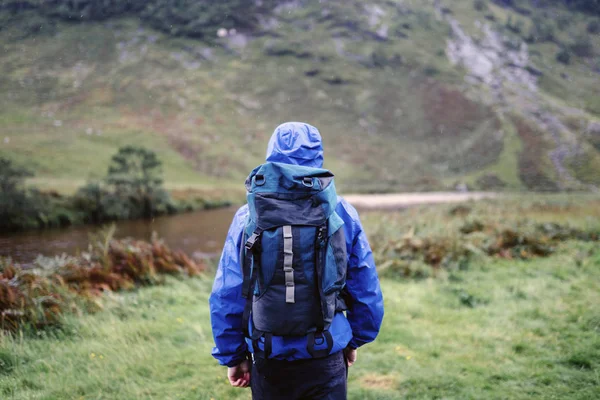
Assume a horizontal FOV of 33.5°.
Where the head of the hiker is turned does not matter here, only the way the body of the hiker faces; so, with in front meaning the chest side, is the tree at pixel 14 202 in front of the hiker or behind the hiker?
in front

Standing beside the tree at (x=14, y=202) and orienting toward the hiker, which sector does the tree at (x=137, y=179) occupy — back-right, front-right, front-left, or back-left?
back-left

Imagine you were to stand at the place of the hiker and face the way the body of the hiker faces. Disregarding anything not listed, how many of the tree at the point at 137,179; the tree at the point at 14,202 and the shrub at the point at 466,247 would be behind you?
0

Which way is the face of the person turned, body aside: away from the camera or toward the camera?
away from the camera

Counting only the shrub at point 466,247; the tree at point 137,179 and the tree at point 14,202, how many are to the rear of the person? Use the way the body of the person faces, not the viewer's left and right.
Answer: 0

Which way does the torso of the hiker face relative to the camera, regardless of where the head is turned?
away from the camera

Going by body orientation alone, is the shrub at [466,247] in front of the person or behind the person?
in front

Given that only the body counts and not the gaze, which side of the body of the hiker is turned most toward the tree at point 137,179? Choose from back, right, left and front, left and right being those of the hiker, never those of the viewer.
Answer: front

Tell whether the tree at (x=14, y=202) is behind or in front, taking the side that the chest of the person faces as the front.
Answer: in front
